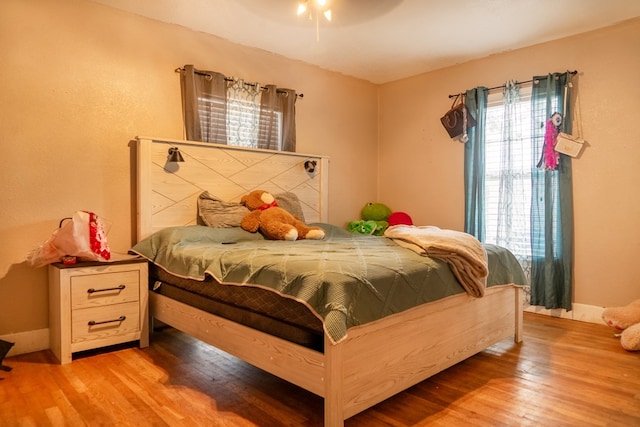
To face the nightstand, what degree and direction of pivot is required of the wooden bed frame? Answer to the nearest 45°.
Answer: approximately 135° to its right

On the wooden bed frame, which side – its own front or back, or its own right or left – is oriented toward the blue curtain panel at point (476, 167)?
left

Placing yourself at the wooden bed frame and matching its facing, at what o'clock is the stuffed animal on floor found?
The stuffed animal on floor is roughly at 10 o'clock from the wooden bed frame.

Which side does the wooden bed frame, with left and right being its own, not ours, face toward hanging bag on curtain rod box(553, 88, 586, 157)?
left

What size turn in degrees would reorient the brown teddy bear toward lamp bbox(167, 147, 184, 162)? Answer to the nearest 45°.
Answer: approximately 135° to its right

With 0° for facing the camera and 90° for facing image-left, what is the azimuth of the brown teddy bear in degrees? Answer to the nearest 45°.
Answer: approximately 315°

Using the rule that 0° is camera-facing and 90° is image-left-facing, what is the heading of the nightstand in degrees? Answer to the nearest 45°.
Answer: approximately 315°

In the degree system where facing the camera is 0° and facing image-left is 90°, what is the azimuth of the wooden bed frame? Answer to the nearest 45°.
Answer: approximately 315°

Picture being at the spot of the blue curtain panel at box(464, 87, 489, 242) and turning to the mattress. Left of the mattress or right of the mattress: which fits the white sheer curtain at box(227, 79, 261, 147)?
right

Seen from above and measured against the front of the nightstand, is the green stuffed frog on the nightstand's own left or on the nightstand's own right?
on the nightstand's own left
